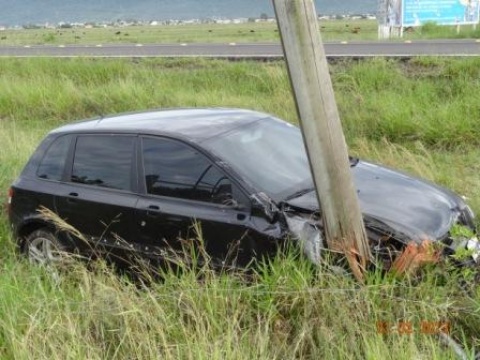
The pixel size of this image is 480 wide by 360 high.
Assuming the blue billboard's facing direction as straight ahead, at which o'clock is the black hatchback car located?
The black hatchback car is roughly at 12 o'clock from the blue billboard.

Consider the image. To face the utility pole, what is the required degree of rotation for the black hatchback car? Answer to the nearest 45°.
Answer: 0° — it already faces it

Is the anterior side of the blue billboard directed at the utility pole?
yes

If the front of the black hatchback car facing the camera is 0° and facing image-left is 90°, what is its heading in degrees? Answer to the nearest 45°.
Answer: approximately 315°

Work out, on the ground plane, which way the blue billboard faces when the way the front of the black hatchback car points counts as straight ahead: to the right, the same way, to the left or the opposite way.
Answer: to the right

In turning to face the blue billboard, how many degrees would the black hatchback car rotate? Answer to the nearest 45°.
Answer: approximately 90° to its left

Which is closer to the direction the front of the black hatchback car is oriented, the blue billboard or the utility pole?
the utility pole

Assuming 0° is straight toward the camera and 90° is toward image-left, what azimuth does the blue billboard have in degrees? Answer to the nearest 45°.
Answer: approximately 0°

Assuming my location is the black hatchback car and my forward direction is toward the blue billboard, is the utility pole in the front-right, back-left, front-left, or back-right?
back-right
